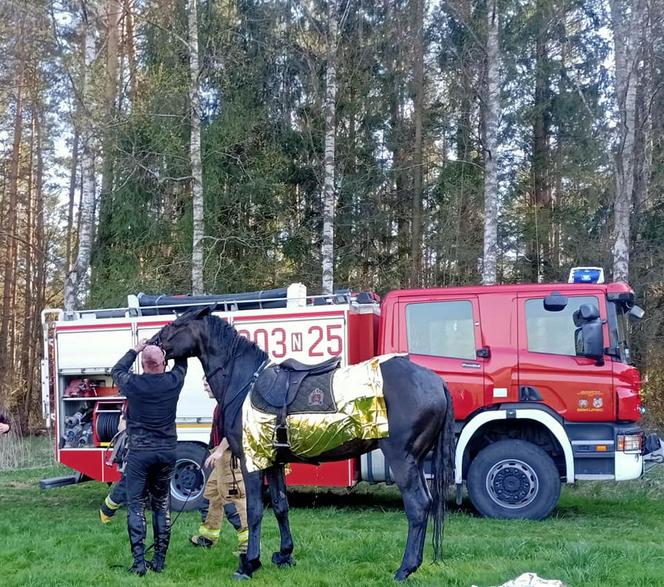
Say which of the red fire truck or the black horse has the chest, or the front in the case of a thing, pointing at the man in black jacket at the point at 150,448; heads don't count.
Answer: the black horse

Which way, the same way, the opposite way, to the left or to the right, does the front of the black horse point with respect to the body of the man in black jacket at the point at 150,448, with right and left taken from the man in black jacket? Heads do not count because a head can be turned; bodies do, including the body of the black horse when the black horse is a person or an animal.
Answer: to the left

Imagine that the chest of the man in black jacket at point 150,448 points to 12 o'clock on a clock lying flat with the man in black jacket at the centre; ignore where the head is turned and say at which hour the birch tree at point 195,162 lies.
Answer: The birch tree is roughly at 12 o'clock from the man in black jacket.

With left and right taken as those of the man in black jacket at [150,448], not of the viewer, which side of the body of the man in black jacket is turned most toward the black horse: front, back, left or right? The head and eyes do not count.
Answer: right

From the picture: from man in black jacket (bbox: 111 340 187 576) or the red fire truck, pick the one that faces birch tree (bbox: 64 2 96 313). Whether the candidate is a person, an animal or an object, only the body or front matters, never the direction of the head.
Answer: the man in black jacket

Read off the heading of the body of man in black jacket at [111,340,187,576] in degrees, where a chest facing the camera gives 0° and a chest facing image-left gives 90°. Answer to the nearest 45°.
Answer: approximately 180°

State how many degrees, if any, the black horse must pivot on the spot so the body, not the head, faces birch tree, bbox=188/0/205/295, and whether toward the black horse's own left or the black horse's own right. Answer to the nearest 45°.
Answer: approximately 90° to the black horse's own right

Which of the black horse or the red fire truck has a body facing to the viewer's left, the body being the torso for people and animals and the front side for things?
the black horse

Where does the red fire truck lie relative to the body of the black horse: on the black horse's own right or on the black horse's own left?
on the black horse's own right

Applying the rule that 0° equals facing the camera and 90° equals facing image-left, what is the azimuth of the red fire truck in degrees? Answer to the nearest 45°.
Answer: approximately 270°

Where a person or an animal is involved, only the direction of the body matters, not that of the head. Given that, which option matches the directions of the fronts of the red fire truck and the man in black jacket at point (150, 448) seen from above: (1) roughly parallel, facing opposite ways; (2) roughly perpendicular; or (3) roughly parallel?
roughly perpendicular

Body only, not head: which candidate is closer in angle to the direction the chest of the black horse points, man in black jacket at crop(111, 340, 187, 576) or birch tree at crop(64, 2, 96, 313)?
the man in black jacket

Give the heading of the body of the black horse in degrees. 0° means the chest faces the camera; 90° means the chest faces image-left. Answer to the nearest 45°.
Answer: approximately 90°
